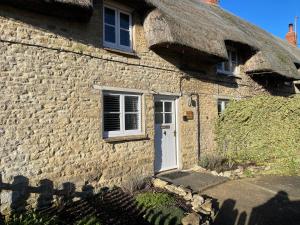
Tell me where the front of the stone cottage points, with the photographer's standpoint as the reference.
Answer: facing the viewer and to the right of the viewer

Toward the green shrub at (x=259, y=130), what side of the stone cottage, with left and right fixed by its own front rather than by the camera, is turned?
left

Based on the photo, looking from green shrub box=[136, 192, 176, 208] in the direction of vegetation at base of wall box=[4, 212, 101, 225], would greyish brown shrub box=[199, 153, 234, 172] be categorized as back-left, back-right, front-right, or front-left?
back-right

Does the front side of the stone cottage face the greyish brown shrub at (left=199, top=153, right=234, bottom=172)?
no
